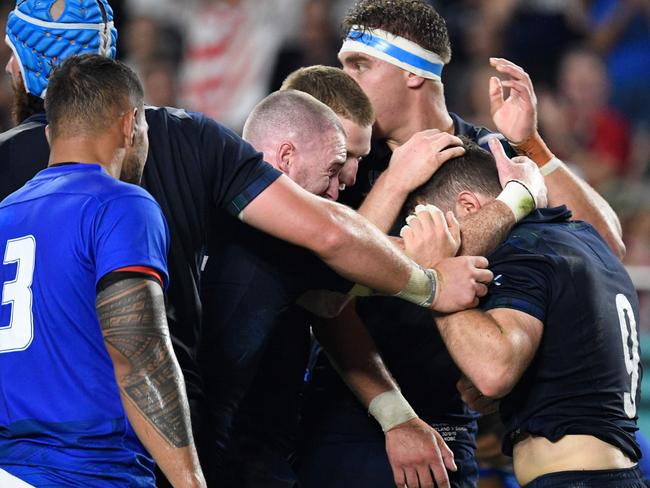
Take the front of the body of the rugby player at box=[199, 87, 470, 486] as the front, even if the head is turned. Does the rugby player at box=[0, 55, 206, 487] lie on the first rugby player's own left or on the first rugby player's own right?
on the first rugby player's own right

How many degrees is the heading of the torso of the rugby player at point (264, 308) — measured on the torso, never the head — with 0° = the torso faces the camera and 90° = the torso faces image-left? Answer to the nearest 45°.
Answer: approximately 270°

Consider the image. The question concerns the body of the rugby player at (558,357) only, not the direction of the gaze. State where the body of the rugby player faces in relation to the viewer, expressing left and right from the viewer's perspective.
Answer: facing to the left of the viewer

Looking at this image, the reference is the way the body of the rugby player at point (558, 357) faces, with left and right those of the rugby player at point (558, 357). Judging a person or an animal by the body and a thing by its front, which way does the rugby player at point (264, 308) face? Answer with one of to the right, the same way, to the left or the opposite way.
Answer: the opposite way

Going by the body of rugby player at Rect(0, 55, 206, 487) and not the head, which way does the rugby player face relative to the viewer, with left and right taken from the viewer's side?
facing away from the viewer and to the right of the viewer

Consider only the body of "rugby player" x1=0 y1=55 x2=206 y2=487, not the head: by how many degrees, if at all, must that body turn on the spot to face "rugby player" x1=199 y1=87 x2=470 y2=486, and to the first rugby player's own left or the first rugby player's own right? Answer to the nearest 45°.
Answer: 0° — they already face them
